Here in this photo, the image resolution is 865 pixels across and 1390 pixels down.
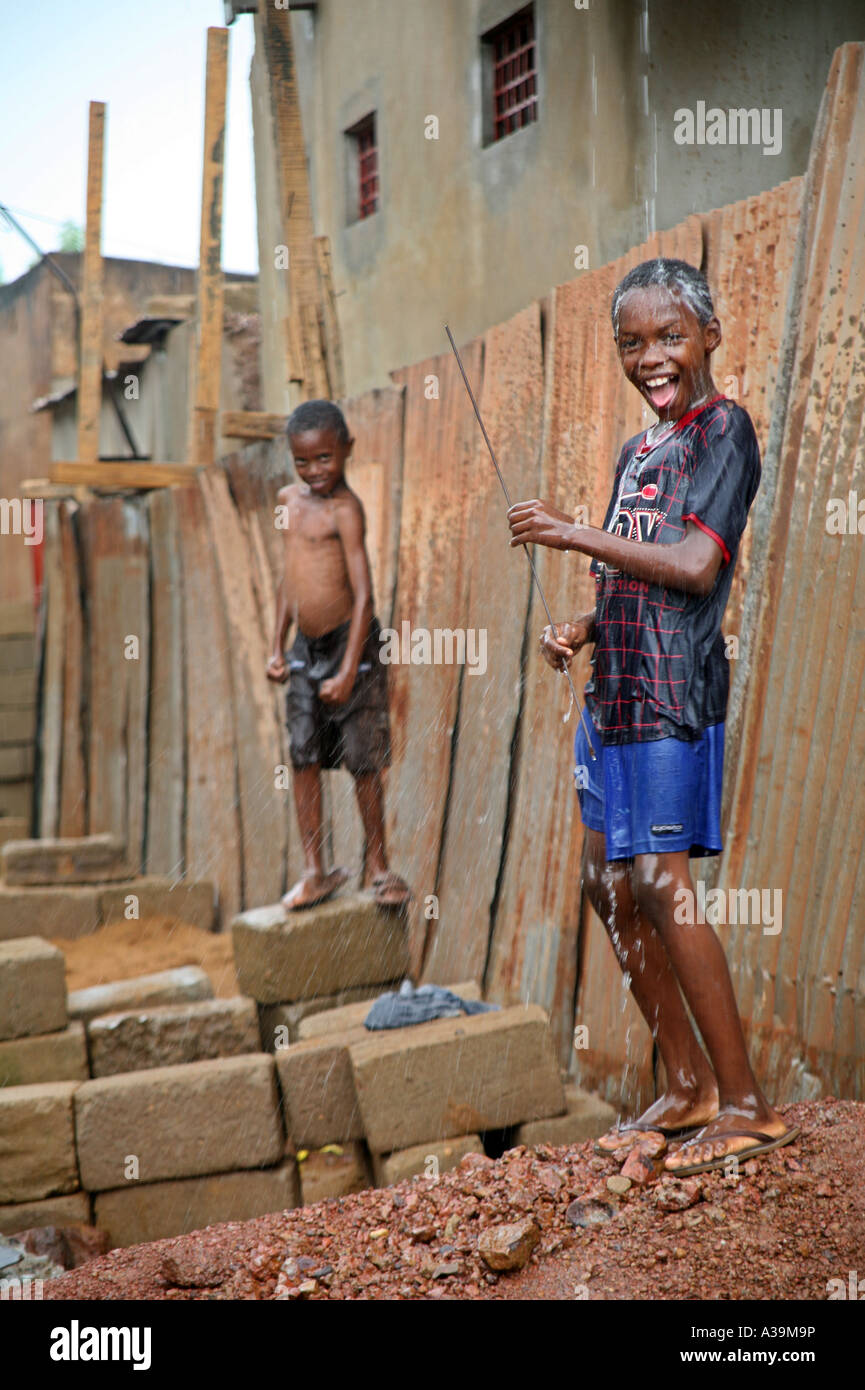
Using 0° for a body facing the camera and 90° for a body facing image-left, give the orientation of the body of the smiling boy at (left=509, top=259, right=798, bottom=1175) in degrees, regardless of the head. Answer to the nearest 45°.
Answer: approximately 45°

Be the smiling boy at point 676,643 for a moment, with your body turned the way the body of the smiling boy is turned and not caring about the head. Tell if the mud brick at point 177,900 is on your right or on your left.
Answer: on your right

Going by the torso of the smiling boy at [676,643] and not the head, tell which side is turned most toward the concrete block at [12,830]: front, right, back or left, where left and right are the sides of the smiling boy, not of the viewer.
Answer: right

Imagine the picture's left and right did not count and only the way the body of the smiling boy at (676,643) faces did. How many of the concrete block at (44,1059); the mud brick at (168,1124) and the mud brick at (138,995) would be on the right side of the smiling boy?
3

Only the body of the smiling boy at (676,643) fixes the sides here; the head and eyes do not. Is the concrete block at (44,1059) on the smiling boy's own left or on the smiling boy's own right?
on the smiling boy's own right

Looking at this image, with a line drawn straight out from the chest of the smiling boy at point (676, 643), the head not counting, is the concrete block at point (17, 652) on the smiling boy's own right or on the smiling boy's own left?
on the smiling boy's own right

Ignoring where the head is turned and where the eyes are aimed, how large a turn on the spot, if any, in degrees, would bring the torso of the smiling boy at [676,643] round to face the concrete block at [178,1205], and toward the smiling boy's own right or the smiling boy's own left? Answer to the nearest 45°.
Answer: approximately 90° to the smiling boy's own right

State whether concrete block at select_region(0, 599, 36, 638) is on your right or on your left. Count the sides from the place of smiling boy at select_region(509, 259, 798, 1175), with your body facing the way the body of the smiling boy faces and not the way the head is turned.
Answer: on your right

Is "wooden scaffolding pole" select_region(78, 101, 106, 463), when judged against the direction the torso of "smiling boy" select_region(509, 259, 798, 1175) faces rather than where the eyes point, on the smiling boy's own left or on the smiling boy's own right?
on the smiling boy's own right
